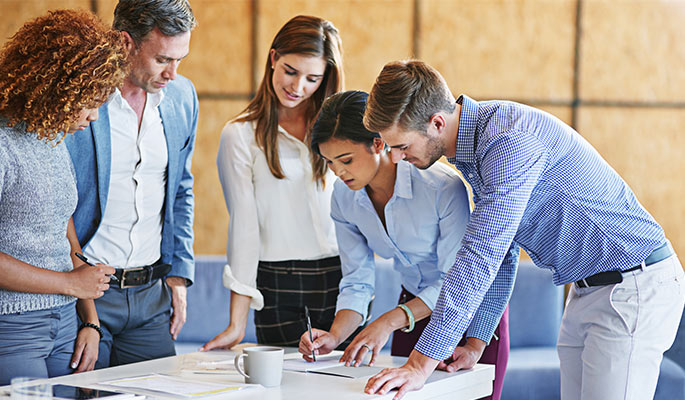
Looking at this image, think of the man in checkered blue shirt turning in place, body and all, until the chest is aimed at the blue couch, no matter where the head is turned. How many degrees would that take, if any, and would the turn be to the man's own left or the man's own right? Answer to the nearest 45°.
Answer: approximately 90° to the man's own right

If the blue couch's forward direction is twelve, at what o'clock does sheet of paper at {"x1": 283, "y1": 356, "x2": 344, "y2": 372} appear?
The sheet of paper is roughly at 12 o'clock from the blue couch.

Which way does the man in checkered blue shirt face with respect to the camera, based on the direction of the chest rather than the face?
to the viewer's left

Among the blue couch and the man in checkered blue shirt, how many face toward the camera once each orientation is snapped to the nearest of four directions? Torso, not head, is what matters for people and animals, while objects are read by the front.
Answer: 1

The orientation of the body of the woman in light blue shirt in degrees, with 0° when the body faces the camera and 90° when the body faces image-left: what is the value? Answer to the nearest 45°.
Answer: approximately 45°

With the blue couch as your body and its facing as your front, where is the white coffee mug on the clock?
The white coffee mug is roughly at 12 o'clock from the blue couch.

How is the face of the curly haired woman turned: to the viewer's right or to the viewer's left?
to the viewer's right
